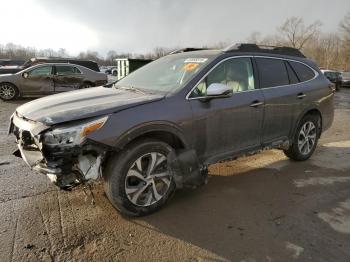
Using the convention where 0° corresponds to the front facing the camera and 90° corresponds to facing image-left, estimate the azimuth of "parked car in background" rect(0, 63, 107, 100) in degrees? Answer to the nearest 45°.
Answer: approximately 90°

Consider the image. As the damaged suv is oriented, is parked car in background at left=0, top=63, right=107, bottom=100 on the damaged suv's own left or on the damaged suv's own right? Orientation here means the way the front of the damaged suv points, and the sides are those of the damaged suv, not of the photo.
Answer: on the damaged suv's own right

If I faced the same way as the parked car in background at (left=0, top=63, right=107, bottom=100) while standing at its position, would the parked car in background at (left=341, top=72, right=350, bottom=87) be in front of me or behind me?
behind

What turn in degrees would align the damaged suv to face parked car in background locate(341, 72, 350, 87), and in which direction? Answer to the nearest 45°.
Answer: approximately 180°

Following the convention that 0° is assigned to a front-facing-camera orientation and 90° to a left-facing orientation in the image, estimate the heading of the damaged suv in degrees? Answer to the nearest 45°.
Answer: approximately 45°
